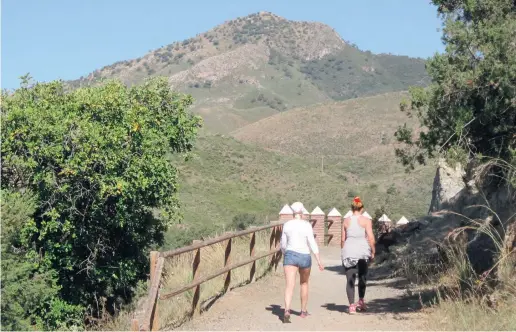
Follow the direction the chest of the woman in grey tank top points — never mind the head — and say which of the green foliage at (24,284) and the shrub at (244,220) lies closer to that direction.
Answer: the shrub

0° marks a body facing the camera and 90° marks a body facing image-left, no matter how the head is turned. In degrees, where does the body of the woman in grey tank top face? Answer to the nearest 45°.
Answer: approximately 180°

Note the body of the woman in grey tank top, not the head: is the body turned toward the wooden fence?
no

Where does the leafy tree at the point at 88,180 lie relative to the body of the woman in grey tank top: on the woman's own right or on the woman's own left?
on the woman's own left

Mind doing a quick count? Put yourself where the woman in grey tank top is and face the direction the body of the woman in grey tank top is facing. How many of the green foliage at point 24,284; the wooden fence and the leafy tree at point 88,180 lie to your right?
0

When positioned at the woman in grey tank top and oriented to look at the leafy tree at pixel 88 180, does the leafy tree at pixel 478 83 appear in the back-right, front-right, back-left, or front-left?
back-right

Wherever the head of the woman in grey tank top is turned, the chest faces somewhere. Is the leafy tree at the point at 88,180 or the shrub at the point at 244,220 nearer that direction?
the shrub

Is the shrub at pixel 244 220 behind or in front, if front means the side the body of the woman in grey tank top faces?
in front

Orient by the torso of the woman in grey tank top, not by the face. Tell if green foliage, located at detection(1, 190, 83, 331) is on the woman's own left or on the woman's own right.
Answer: on the woman's own left
